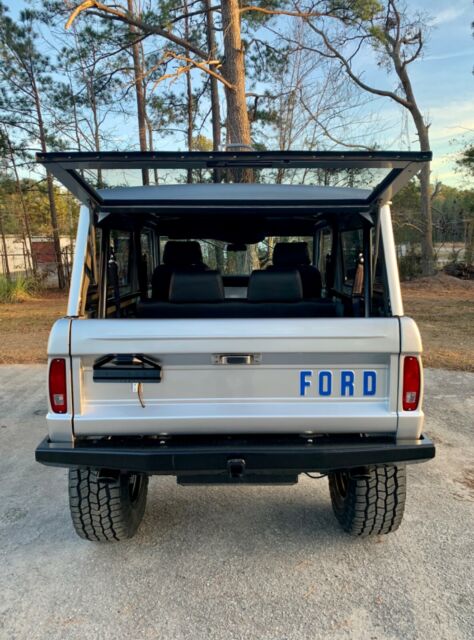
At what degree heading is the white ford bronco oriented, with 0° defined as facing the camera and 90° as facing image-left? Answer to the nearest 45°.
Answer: approximately 180°
